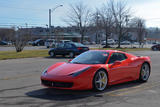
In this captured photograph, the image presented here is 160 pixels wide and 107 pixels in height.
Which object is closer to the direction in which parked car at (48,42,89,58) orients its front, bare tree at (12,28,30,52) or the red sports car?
the bare tree

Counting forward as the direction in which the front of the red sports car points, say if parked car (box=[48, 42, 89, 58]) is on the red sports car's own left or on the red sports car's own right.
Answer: on the red sports car's own right

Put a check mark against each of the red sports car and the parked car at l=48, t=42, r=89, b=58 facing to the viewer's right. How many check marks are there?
0

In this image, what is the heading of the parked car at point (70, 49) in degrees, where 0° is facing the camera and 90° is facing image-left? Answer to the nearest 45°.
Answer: approximately 135°

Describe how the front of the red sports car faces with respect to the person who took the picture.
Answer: facing the viewer and to the left of the viewer

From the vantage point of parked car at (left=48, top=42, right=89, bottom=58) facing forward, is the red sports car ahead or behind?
behind

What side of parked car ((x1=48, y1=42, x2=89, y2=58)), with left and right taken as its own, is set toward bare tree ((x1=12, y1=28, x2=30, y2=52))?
front

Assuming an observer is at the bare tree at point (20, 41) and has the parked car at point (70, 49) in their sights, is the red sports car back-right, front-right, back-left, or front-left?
front-right

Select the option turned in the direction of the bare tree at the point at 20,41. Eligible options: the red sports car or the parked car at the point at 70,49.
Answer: the parked car
